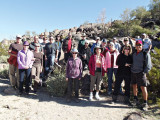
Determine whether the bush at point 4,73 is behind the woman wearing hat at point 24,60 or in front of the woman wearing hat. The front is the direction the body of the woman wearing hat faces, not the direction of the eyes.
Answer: behind

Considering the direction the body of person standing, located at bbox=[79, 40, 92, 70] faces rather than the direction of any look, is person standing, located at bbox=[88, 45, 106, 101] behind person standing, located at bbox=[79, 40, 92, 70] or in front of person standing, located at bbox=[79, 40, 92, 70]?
in front

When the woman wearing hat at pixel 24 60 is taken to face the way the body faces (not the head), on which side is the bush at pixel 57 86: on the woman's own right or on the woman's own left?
on the woman's own left

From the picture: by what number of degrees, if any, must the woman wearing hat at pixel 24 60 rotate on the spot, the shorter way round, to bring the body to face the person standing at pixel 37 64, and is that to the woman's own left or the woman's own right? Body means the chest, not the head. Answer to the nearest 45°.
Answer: approximately 135° to the woman's own left

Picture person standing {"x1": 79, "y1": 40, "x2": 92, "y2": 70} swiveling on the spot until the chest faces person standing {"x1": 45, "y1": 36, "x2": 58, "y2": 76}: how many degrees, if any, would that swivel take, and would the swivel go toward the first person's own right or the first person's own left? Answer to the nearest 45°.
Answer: approximately 90° to the first person's own right

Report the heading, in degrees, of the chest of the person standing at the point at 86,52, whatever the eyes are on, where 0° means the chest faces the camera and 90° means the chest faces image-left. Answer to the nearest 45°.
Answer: approximately 0°

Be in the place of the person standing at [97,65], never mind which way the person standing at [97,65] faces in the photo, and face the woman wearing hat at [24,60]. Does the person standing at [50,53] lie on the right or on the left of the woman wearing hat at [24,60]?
right

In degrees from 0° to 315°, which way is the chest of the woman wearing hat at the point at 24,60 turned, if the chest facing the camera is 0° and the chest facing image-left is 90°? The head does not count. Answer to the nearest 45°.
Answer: approximately 0°

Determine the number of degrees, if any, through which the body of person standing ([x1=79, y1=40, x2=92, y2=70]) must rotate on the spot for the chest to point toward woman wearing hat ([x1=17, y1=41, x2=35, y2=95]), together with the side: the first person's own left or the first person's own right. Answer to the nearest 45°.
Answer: approximately 45° to the first person's own right

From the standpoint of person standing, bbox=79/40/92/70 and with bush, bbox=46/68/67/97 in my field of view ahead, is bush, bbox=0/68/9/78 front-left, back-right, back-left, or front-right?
front-right
